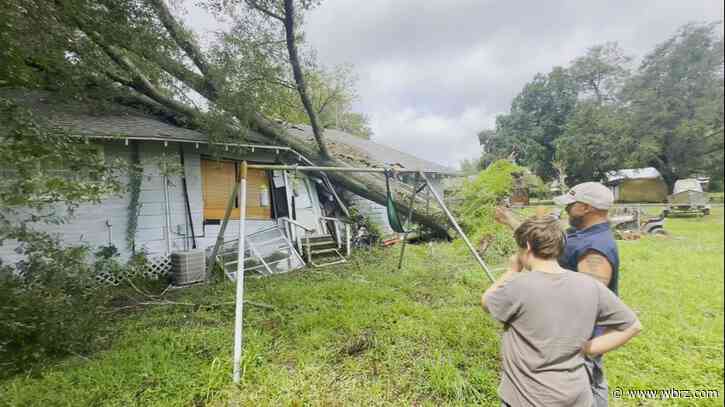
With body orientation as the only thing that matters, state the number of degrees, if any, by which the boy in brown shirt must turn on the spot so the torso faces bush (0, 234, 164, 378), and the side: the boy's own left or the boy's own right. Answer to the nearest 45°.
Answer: approximately 45° to the boy's own left

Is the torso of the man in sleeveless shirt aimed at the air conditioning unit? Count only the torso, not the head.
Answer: yes

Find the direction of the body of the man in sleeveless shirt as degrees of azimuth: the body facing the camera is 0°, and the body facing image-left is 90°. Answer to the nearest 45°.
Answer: approximately 90°

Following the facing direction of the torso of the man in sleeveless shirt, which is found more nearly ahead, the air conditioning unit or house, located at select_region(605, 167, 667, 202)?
the air conditioning unit

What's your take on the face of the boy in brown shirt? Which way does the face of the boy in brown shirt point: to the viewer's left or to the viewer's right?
to the viewer's left

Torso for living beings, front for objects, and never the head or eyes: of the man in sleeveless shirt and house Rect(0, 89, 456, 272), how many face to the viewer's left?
1

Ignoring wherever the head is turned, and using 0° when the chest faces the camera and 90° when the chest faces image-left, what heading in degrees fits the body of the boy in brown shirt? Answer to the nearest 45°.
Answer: approximately 135°

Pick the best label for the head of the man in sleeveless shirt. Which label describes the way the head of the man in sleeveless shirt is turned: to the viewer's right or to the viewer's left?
to the viewer's left
